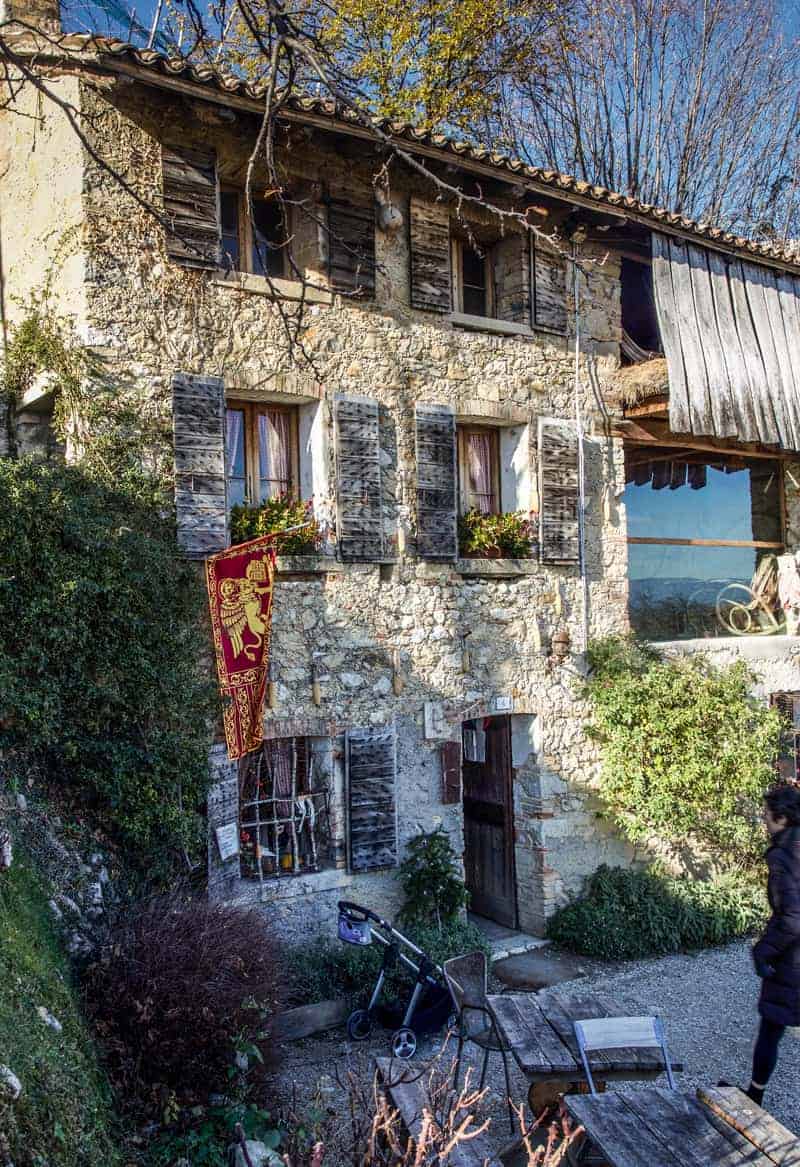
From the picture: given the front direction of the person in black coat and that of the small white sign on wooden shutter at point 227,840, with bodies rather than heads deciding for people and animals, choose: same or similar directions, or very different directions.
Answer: very different directions

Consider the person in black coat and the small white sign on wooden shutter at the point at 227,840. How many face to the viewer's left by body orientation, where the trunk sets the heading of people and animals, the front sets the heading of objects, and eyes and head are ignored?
1

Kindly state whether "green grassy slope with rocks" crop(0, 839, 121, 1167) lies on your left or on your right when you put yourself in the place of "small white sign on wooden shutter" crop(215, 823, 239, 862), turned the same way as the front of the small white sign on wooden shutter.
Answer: on your right

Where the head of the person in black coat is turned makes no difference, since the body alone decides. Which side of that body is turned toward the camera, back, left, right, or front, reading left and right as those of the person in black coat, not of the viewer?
left

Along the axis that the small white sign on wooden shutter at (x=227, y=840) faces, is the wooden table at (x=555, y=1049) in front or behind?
in front

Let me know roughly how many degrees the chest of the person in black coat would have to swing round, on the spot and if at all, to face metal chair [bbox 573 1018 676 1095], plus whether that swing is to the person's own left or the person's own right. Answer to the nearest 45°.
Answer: approximately 45° to the person's own left

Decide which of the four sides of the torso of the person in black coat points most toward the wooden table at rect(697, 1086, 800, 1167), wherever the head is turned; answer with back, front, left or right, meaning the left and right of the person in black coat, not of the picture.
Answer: left

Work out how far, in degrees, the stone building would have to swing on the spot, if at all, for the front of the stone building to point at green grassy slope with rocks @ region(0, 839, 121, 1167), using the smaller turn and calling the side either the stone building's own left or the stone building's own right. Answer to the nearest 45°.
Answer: approximately 45° to the stone building's own right

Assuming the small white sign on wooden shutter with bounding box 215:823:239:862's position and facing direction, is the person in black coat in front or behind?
in front

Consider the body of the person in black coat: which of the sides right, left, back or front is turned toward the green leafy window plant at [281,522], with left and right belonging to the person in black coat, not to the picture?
front

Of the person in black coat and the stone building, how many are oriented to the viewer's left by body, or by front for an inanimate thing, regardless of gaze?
1

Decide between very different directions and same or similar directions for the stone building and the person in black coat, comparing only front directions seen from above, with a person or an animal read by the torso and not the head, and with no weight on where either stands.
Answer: very different directions
